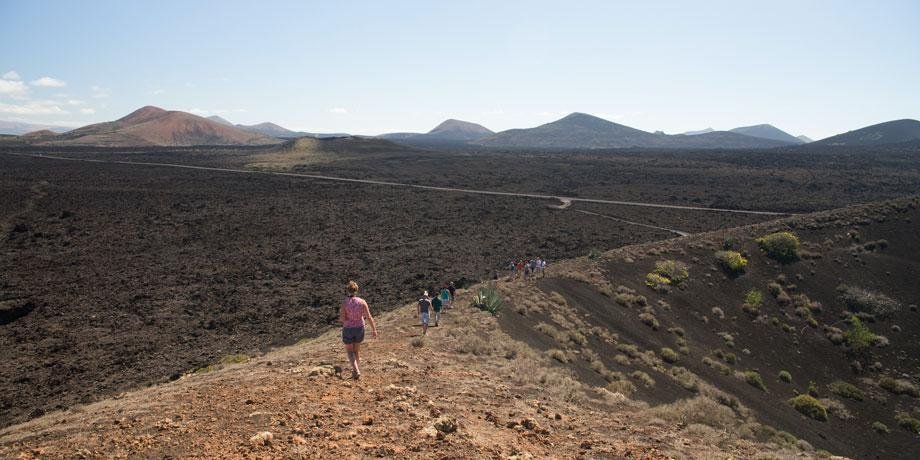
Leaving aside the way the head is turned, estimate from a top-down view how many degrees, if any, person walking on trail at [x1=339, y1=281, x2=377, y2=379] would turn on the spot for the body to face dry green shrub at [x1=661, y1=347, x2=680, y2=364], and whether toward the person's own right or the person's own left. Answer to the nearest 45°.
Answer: approximately 45° to the person's own right

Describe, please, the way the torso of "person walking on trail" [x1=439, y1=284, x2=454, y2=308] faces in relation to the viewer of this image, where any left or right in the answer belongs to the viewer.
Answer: facing away from the viewer

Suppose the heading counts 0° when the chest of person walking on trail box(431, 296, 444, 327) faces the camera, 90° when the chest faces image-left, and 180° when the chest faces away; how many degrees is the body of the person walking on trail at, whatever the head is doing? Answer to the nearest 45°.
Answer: approximately 180°

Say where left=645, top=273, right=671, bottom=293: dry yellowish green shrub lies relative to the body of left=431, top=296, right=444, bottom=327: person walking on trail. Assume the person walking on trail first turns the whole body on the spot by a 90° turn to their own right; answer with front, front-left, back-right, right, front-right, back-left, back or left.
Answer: front-left

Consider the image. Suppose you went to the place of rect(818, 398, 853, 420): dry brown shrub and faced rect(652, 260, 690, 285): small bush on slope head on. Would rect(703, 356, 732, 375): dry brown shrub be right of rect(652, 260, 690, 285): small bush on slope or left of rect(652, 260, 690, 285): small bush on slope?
left

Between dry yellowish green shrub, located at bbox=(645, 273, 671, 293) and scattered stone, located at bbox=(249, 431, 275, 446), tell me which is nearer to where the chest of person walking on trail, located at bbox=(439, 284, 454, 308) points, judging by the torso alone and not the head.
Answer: the dry yellowish green shrub

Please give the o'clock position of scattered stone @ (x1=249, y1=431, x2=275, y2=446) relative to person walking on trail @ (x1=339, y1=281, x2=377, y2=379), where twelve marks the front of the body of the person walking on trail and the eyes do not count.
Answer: The scattered stone is roughly at 7 o'clock from the person walking on trail.

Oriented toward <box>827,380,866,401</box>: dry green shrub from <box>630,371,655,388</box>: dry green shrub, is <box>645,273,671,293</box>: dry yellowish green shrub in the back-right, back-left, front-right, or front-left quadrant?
front-left

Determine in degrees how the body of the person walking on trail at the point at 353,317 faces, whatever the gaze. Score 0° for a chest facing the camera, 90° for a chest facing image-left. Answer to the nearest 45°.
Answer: approximately 180°

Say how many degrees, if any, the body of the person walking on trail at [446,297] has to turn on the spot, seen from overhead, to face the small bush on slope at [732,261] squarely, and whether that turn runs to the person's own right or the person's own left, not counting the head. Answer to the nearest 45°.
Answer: approximately 45° to the person's own right

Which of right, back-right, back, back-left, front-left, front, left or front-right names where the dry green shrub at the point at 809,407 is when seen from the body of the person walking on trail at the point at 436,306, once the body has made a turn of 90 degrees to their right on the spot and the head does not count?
front

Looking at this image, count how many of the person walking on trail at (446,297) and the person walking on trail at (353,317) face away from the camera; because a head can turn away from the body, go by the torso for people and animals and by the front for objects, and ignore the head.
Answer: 2

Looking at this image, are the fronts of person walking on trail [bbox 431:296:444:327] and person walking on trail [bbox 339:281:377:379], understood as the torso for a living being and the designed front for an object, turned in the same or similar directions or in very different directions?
same or similar directions

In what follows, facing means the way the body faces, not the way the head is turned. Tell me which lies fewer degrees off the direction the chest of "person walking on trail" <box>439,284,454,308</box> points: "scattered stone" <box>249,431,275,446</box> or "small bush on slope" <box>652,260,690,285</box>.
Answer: the small bush on slope

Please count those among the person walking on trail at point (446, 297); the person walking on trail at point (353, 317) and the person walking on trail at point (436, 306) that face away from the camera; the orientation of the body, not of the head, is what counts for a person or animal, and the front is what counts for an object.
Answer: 3

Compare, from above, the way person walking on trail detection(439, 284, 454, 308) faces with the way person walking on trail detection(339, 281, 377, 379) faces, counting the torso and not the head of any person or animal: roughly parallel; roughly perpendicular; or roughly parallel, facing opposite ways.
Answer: roughly parallel
